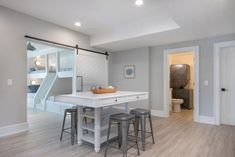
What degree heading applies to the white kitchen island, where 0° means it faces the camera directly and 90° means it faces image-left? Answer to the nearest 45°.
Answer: approximately 315°

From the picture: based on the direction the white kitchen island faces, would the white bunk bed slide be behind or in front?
behind

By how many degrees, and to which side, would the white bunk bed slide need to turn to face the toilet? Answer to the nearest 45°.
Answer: approximately 90° to its left

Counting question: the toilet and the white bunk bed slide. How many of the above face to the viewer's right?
1
